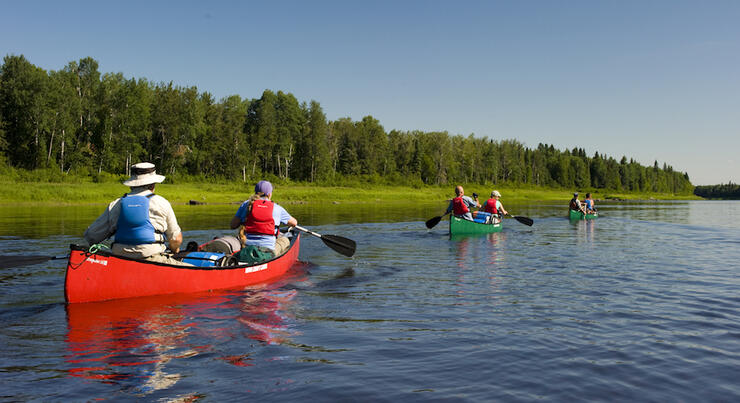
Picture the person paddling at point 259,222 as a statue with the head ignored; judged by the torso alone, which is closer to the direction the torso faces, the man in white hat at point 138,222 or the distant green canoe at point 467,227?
the distant green canoe

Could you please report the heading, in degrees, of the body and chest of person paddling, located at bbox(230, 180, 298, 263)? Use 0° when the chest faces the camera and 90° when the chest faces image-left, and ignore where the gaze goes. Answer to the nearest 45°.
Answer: approximately 225°

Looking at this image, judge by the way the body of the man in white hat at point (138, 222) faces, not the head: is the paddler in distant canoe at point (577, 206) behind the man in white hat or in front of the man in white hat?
in front

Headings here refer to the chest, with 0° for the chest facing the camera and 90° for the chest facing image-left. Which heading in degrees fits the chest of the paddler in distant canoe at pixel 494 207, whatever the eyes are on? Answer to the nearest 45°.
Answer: approximately 225°

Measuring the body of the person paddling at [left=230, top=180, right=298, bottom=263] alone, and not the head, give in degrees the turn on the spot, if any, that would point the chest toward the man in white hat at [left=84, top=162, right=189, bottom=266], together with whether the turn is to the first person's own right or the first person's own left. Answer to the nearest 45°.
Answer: approximately 180°

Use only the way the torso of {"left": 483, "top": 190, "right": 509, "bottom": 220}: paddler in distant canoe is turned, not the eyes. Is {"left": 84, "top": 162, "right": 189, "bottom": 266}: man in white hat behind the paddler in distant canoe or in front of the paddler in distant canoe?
behind

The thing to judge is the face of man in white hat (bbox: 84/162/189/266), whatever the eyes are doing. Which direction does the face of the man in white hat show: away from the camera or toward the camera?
away from the camera

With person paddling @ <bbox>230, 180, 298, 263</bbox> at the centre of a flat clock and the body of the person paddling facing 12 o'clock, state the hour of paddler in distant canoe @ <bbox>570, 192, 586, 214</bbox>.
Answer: The paddler in distant canoe is roughly at 12 o'clock from the person paddling.

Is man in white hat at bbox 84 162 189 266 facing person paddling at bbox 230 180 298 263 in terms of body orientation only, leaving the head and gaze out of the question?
yes

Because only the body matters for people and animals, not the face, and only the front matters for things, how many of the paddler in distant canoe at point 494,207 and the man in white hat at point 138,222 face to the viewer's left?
0

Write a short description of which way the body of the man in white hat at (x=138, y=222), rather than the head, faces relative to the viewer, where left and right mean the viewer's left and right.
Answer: facing away from the viewer and to the right of the viewer

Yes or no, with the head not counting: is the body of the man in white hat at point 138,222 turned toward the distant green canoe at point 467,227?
yes
